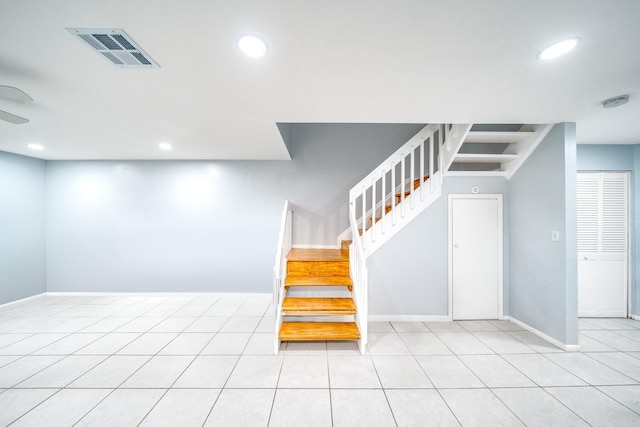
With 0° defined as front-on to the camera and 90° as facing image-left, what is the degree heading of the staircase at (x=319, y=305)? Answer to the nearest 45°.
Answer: approximately 0°

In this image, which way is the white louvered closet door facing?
toward the camera

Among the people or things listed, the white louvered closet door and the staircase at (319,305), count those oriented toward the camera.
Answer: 2

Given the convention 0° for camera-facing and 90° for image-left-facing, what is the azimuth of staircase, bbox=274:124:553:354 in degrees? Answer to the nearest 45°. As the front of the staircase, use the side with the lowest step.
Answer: approximately 0°

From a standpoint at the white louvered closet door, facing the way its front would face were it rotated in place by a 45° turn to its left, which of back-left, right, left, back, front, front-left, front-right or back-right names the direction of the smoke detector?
front-right

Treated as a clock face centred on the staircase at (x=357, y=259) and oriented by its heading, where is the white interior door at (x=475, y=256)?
The white interior door is roughly at 8 o'clock from the staircase.

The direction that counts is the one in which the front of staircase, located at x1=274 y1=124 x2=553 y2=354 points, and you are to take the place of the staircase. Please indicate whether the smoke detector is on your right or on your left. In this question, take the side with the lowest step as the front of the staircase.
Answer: on your left

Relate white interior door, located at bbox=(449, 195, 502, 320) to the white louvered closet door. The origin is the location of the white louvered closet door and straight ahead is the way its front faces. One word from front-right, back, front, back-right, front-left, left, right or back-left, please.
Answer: front-right

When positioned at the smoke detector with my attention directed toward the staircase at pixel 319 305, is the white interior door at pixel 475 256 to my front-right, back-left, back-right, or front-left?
front-right

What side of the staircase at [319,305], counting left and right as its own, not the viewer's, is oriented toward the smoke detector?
left

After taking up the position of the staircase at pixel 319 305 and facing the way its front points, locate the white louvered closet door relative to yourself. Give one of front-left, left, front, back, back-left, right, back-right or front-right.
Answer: left

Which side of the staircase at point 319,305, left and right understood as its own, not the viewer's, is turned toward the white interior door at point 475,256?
left
